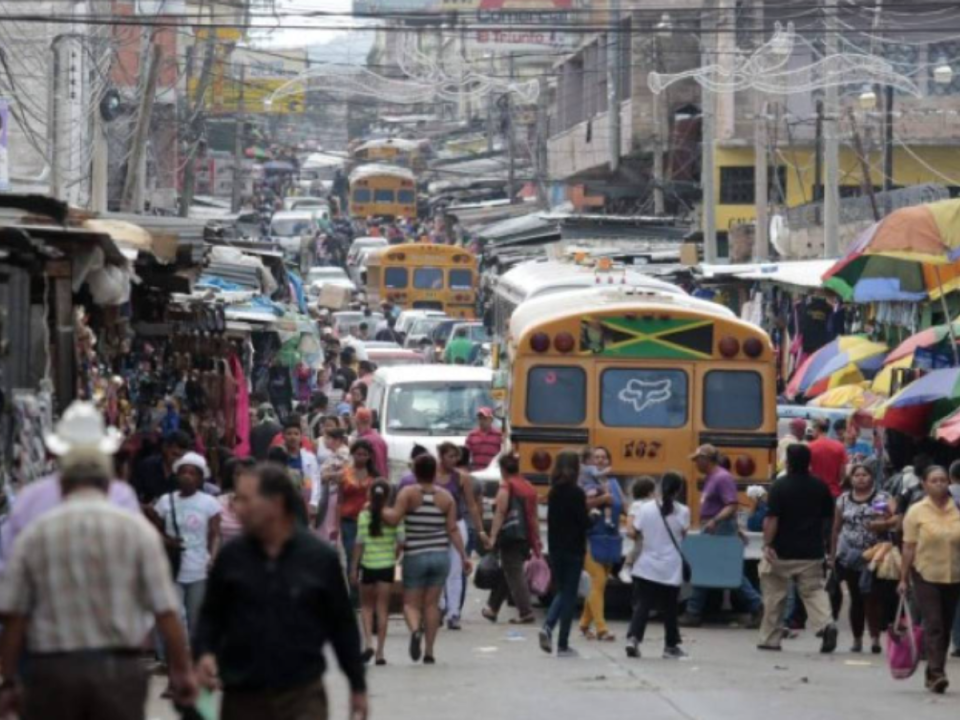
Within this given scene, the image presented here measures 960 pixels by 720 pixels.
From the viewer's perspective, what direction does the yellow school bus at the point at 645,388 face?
away from the camera

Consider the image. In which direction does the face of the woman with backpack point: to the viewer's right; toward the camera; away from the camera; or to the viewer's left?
away from the camera

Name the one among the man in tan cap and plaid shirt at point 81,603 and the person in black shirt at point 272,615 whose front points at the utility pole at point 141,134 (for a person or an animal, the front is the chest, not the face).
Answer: the man in tan cap and plaid shirt

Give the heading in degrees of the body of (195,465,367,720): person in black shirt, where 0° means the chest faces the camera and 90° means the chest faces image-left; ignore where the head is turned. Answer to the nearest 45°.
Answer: approximately 45°

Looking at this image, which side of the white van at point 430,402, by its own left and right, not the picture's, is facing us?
front

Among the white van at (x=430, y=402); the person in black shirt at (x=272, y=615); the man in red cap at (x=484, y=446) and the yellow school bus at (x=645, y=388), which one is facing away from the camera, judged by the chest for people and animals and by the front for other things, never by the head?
the yellow school bus

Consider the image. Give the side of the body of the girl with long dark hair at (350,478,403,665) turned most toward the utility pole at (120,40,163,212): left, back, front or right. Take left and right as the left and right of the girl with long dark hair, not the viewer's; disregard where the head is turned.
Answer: front

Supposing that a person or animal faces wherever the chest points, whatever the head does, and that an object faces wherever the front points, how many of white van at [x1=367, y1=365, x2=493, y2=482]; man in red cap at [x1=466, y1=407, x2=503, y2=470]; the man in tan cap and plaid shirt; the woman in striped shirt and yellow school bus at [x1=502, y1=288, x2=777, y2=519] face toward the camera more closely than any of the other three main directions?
2

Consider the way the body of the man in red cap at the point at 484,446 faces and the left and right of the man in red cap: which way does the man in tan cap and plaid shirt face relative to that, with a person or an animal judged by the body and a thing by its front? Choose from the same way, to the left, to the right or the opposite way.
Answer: the opposite way

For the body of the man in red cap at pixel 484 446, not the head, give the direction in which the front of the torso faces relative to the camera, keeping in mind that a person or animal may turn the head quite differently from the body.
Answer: toward the camera

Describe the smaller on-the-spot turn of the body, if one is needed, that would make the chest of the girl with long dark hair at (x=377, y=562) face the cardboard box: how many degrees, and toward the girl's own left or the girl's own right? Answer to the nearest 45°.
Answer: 0° — they already face it

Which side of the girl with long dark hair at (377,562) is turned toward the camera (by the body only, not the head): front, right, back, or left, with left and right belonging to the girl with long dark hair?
back
